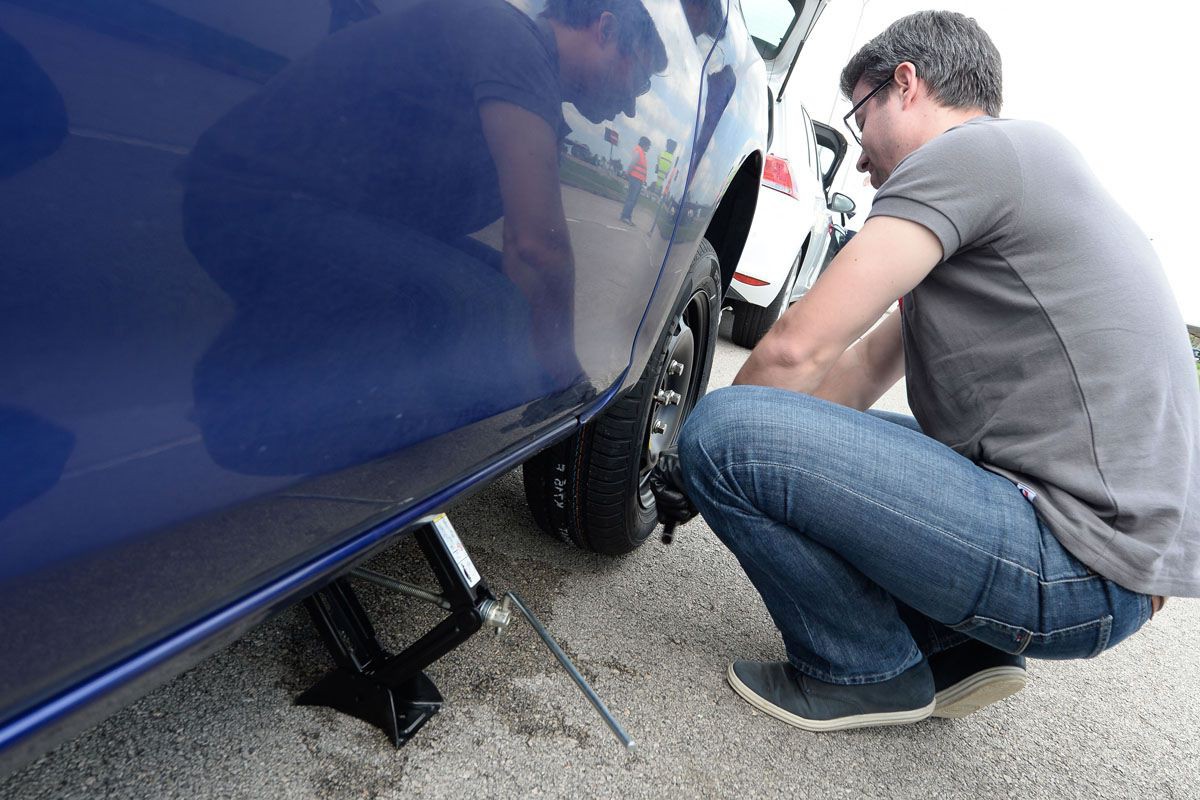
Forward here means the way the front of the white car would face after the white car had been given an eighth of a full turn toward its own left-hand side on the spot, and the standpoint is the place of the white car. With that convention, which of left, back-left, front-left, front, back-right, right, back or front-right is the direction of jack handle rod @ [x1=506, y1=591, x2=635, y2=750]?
back

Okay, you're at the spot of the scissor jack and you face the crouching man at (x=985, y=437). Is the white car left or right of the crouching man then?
left

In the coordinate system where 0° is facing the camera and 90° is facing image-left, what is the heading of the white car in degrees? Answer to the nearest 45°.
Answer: approximately 225°

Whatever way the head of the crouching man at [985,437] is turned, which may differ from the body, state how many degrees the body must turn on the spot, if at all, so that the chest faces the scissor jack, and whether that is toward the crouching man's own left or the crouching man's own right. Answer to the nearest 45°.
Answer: approximately 45° to the crouching man's own left

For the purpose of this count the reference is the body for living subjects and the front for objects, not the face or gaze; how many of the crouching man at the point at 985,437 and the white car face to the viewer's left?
1

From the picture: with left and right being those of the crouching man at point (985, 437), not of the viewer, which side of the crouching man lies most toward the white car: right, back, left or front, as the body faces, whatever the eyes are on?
right

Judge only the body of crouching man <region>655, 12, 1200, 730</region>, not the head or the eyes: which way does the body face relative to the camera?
to the viewer's left

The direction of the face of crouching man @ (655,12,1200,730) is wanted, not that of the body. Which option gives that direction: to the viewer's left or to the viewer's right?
to the viewer's left

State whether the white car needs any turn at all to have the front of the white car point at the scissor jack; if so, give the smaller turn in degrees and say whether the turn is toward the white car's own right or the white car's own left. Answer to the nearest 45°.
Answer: approximately 135° to the white car's own right
